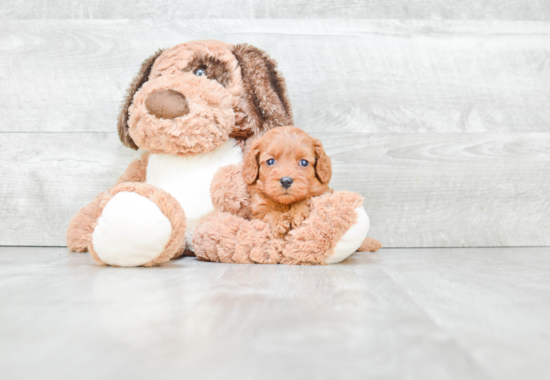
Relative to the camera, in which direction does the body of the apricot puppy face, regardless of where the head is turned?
toward the camera
